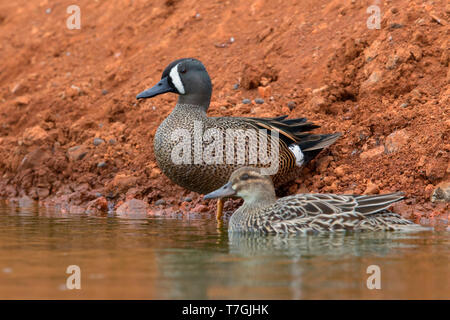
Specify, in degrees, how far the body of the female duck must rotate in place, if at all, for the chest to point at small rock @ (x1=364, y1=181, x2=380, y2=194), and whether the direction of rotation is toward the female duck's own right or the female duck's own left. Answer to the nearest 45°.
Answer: approximately 135° to the female duck's own right

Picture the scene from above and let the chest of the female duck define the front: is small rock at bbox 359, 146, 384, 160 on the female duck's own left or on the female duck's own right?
on the female duck's own right

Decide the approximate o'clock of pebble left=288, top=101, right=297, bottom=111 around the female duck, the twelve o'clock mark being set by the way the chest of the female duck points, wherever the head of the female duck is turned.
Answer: The pebble is roughly at 3 o'clock from the female duck.

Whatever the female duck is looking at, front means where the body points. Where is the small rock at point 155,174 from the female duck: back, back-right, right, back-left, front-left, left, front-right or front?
front-right

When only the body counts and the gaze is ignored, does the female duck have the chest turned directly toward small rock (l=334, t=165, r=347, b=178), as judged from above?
no

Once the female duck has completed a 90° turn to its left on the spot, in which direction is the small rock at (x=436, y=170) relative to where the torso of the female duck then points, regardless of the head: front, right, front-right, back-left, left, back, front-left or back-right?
back-left

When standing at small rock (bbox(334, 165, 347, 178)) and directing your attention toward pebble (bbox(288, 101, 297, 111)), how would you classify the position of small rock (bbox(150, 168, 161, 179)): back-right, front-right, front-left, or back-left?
front-left

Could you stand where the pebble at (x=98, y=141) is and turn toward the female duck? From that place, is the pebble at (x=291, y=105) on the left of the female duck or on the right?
left

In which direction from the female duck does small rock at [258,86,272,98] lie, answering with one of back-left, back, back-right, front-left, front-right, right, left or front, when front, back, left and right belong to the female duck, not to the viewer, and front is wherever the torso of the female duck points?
right

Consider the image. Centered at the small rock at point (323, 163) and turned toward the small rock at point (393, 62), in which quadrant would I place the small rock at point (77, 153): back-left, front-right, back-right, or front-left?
back-left

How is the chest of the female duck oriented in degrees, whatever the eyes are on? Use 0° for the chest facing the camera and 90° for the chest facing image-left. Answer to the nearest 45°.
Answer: approximately 90°

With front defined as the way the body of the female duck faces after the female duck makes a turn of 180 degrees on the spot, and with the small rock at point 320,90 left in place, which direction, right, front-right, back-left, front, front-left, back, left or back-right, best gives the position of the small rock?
left

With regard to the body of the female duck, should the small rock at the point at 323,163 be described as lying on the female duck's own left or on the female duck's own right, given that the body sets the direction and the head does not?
on the female duck's own right

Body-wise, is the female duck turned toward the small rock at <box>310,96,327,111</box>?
no
